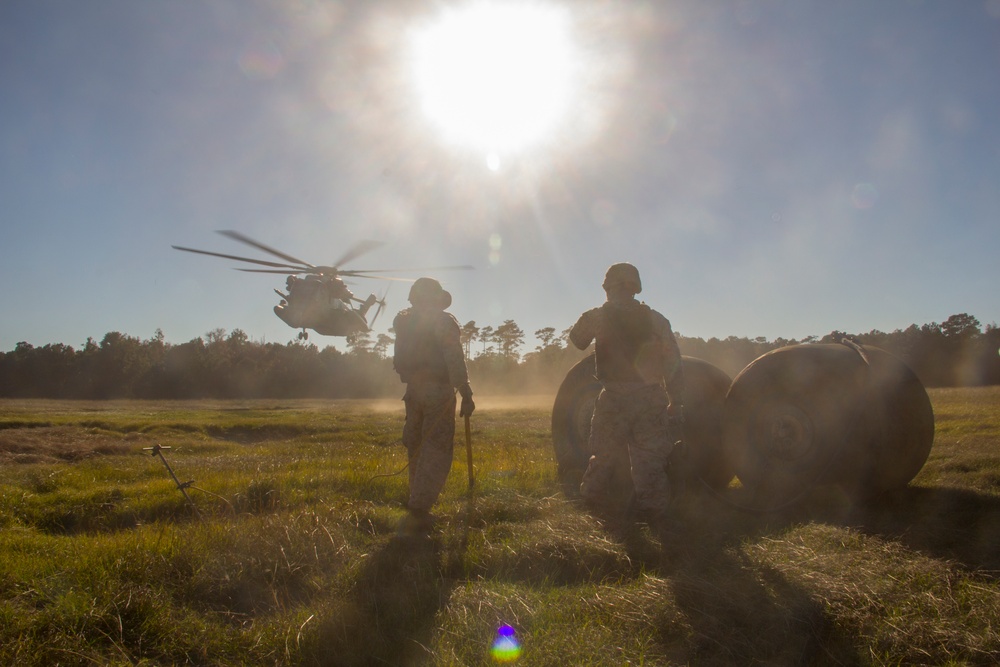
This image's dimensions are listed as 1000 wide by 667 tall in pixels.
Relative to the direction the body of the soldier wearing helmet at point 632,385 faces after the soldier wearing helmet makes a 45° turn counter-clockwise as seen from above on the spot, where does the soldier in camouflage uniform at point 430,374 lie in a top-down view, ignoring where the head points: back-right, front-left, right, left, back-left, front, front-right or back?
front-left

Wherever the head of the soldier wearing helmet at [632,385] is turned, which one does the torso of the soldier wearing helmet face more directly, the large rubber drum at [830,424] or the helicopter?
the helicopter

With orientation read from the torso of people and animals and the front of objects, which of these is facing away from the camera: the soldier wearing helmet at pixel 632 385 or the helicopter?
the soldier wearing helmet

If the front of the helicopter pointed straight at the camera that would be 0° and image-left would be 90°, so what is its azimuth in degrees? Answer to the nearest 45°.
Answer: approximately 45°

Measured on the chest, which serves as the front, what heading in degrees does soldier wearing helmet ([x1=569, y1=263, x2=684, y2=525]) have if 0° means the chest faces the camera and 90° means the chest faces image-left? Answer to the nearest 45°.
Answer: approximately 180°

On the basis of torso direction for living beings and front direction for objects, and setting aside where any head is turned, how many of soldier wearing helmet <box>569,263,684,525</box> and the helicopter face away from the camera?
1

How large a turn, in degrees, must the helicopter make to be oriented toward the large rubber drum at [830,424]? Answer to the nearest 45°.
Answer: approximately 45° to its left

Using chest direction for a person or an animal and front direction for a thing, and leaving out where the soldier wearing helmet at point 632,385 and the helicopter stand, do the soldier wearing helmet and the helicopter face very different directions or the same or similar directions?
very different directions
